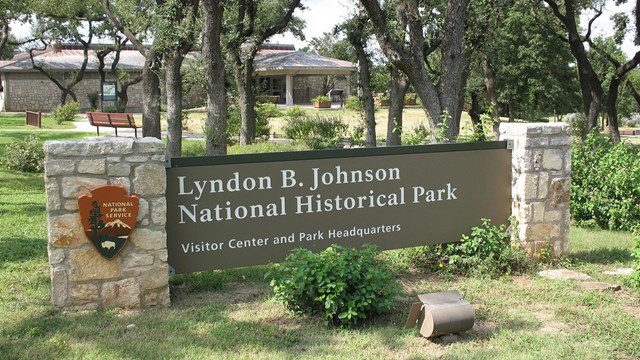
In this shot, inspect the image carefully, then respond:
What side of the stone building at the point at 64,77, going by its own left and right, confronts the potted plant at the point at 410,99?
left

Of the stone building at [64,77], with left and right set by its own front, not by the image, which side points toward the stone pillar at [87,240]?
front

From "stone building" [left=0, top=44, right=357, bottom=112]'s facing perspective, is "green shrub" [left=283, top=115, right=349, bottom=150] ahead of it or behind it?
ahead

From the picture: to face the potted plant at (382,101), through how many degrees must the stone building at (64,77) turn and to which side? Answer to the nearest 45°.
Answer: approximately 90° to its left

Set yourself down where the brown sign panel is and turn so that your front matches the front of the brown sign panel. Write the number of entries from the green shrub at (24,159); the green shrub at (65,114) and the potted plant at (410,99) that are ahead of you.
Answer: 0

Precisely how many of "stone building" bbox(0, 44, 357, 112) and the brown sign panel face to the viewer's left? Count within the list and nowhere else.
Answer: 0

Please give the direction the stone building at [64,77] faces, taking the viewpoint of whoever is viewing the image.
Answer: facing the viewer

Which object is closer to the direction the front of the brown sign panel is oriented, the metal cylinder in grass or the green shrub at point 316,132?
the metal cylinder in grass

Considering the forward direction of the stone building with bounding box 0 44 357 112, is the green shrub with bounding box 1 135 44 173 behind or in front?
in front

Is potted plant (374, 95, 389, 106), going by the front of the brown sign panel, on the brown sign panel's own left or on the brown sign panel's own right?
on the brown sign panel's own left

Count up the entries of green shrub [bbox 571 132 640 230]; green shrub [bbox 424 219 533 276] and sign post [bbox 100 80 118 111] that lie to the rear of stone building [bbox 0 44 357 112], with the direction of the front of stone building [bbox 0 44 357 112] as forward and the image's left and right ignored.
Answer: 0

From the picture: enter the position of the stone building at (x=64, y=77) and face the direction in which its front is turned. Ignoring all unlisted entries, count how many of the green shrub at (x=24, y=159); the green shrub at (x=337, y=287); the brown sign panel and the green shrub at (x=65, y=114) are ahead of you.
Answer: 4

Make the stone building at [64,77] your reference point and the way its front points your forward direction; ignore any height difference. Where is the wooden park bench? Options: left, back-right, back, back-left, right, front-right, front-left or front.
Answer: front

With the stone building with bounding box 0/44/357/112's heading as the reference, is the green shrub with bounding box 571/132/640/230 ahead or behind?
ahead

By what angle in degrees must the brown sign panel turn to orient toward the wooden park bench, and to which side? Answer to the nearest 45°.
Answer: approximately 180°

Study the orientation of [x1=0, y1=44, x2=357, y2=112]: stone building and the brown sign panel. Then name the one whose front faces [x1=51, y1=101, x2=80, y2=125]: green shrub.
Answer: the stone building

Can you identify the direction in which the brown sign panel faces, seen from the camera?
facing the viewer and to the right of the viewer

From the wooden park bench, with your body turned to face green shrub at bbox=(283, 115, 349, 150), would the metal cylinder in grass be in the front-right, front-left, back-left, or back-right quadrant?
front-right
